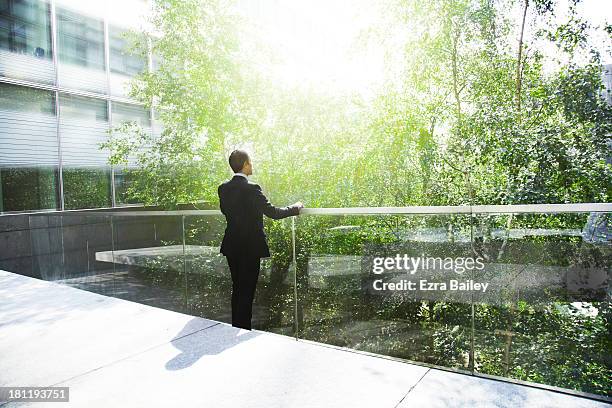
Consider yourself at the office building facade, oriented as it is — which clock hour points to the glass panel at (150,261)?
The glass panel is roughly at 1 o'clock from the office building facade.

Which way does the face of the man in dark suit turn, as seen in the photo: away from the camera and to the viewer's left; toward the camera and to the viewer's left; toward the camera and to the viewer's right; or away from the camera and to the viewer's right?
away from the camera and to the viewer's right

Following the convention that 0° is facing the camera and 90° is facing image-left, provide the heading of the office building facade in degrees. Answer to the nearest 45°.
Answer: approximately 315°

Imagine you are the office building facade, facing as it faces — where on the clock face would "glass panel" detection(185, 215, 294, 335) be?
The glass panel is roughly at 1 o'clock from the office building facade.
